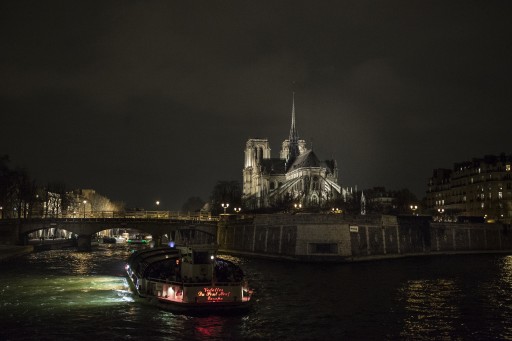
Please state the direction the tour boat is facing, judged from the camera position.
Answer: facing away from the viewer and to the left of the viewer
